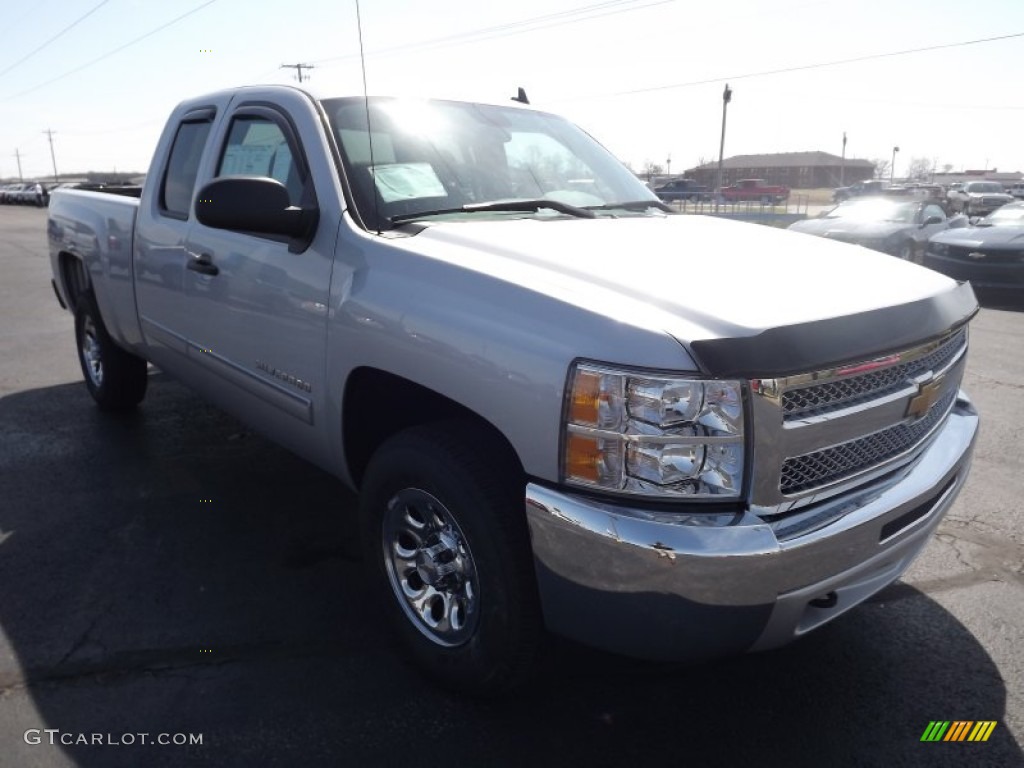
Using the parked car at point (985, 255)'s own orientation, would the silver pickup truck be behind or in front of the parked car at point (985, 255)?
in front

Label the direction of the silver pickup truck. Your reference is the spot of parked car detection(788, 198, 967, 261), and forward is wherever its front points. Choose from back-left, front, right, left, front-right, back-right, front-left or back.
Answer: front-left

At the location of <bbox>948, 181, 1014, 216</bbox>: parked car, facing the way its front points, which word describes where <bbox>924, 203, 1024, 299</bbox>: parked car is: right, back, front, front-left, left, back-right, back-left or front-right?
front-left

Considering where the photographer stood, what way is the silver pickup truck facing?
facing the viewer and to the right of the viewer

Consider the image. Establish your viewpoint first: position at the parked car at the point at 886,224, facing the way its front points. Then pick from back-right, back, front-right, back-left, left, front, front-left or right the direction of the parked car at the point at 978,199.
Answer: back-right

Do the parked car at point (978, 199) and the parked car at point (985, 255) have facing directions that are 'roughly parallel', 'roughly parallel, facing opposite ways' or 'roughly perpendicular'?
roughly parallel

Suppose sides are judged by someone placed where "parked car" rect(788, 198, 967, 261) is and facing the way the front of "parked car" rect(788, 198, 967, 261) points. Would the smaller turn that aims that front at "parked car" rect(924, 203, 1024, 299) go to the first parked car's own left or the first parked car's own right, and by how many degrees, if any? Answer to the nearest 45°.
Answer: approximately 90° to the first parked car's own left

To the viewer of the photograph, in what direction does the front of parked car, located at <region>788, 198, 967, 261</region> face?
facing the viewer and to the left of the viewer

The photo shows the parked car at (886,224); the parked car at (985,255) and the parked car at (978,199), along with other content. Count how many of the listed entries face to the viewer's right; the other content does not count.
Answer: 0

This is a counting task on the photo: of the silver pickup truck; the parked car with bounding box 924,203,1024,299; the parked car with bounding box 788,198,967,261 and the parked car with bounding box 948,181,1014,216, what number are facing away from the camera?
0

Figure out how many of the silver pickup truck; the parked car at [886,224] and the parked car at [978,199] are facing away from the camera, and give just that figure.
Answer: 0

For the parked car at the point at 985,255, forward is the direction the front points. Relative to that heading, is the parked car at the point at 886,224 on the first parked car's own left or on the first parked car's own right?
on the first parked car's own right

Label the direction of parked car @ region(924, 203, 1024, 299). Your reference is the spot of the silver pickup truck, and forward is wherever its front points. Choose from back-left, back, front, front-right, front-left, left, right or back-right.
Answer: left
